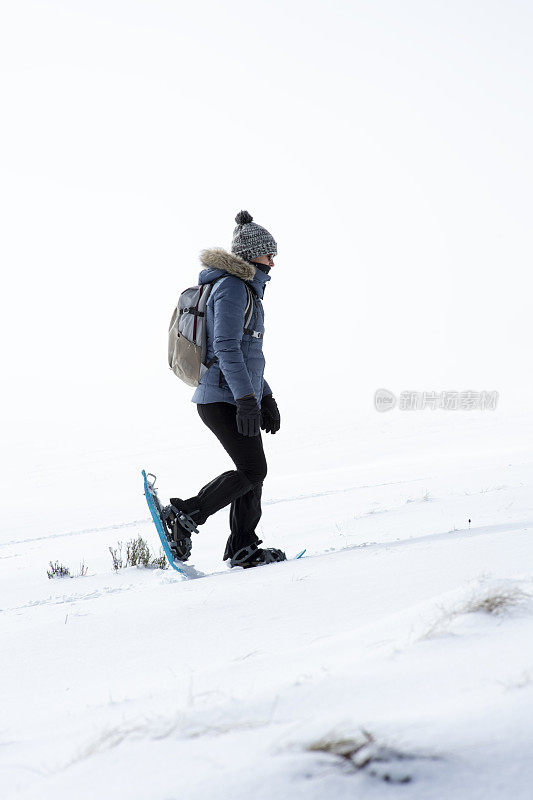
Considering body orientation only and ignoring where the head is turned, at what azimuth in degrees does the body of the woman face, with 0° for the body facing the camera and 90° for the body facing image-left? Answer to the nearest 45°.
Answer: approximately 270°

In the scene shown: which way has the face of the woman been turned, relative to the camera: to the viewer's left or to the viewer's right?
to the viewer's right

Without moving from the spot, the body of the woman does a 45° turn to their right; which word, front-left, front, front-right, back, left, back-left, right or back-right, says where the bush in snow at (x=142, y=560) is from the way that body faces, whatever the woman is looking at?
back
